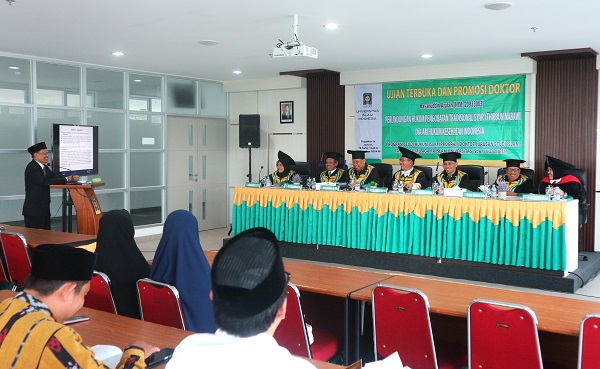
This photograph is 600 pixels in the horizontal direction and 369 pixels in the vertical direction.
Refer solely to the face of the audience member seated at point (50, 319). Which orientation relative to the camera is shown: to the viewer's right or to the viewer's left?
to the viewer's right

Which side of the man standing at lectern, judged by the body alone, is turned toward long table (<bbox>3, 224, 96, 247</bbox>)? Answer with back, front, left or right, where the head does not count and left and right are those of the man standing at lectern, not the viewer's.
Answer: right

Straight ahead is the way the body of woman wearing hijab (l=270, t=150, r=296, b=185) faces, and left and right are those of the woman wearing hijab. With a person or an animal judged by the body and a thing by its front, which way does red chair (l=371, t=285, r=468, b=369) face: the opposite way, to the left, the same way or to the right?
the opposite way

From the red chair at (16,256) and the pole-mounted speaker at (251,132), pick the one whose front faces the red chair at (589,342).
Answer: the pole-mounted speaker

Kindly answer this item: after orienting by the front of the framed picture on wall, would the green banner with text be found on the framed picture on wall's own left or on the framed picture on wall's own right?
on the framed picture on wall's own left

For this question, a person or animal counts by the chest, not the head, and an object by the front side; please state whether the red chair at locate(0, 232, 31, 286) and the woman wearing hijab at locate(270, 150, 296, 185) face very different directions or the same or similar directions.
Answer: very different directions

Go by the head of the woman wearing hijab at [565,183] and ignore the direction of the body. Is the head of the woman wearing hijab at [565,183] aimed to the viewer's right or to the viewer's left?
to the viewer's left

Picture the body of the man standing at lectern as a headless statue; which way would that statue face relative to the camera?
to the viewer's right

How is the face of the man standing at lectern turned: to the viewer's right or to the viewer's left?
to the viewer's right

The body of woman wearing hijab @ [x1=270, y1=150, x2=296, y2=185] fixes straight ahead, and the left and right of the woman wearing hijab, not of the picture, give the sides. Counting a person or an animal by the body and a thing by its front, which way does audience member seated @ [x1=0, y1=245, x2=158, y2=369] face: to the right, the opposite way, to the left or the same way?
the opposite way

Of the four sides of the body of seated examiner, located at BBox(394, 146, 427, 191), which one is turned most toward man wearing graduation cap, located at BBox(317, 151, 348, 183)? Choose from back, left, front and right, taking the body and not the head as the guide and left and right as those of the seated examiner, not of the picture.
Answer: right
